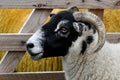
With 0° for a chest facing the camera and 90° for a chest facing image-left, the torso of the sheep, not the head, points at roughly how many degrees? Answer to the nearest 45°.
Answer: approximately 90°
